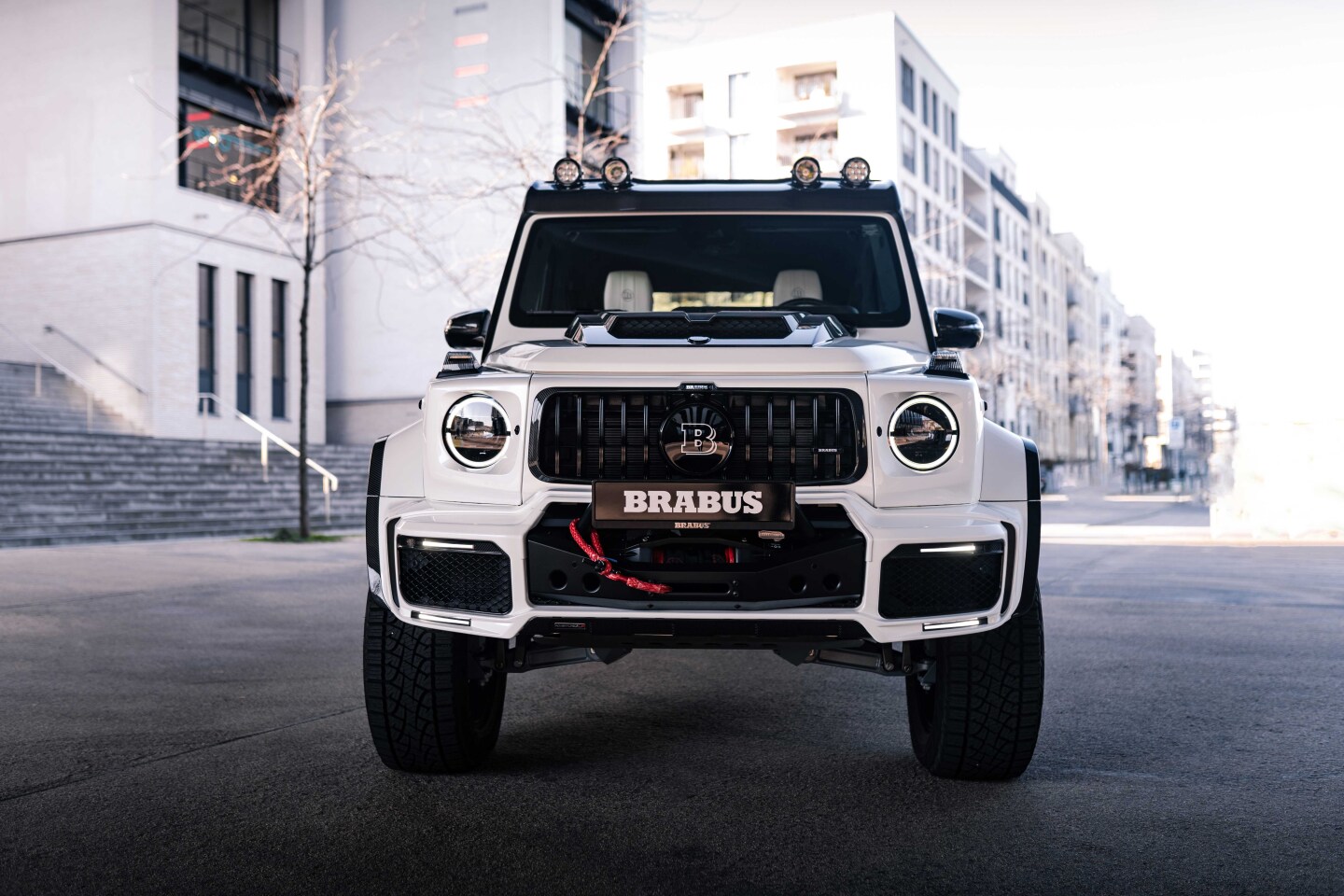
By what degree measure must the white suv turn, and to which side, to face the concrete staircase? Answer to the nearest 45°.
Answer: approximately 135° to its right

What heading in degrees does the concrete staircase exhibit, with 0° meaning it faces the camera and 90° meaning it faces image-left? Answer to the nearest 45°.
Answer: approximately 0°

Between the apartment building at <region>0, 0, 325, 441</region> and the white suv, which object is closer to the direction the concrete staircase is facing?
the white suv

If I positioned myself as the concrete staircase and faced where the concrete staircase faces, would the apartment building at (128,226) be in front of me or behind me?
behind

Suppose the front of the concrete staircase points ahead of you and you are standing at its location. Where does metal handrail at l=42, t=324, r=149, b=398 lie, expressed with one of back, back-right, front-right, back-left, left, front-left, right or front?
back

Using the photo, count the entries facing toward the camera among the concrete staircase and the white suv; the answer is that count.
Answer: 2
